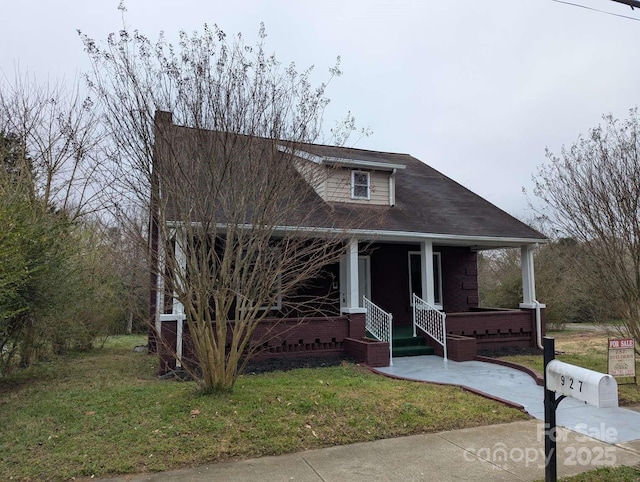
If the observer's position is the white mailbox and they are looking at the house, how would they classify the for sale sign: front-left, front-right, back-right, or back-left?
front-right

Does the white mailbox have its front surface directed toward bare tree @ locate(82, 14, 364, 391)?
no

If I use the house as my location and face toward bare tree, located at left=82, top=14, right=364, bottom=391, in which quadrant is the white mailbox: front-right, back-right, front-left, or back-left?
front-left

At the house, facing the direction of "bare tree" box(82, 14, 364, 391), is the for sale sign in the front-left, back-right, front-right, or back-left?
front-left

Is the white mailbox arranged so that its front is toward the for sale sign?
no

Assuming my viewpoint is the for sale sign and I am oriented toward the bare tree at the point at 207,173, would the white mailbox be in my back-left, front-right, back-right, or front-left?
front-left

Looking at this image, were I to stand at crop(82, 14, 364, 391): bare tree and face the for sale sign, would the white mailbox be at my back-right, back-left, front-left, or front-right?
front-right
